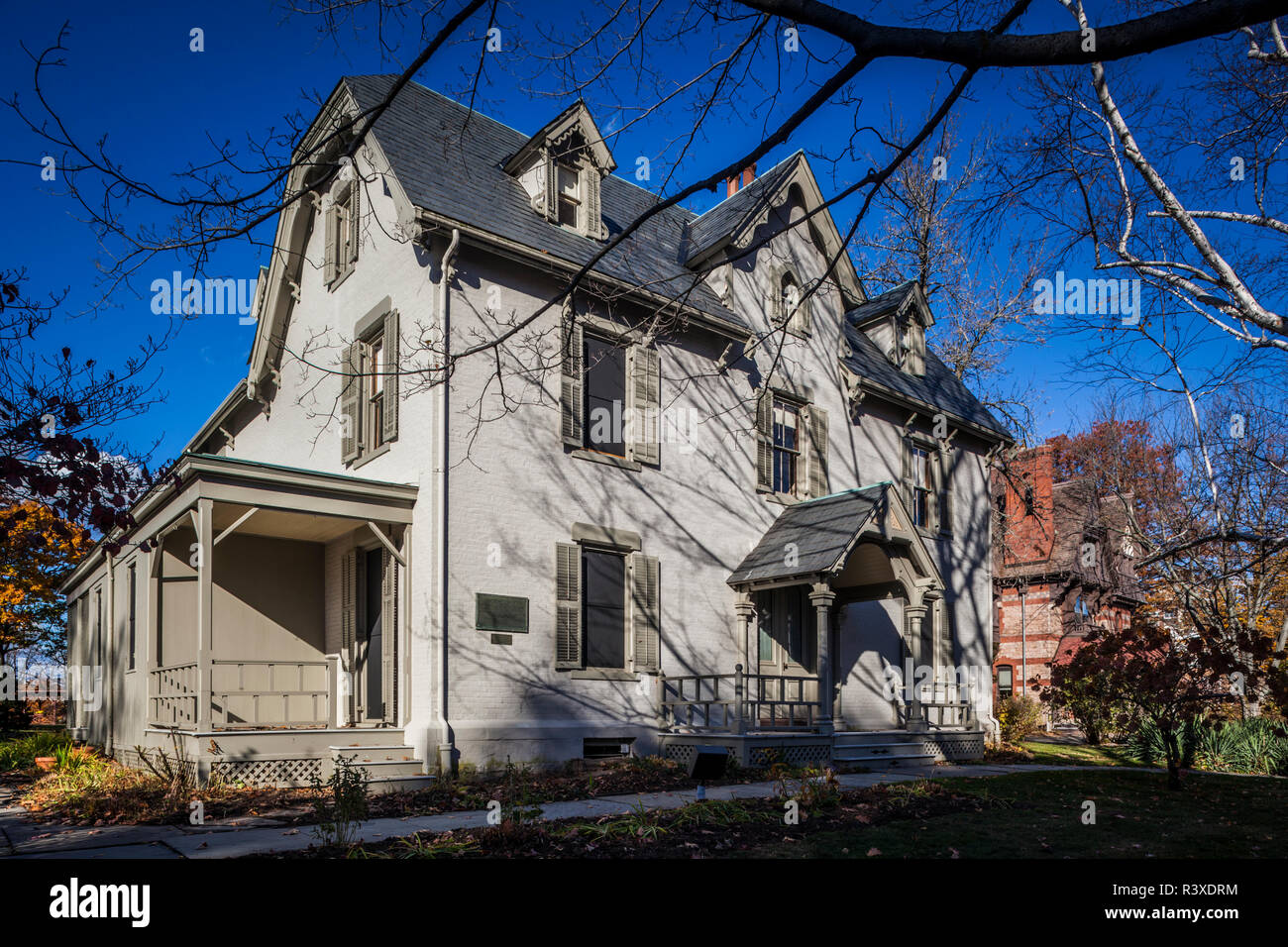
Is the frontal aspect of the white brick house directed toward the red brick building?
no

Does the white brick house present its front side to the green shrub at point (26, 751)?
no

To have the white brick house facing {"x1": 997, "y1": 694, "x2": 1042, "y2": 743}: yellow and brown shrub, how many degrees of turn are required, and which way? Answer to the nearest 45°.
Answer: approximately 90° to its left

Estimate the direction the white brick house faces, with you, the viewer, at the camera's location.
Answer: facing the viewer and to the right of the viewer
